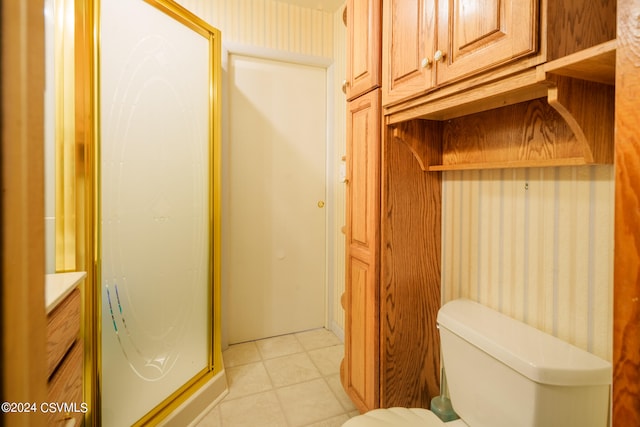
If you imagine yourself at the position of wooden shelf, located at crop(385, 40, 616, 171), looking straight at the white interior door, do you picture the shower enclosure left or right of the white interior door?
left

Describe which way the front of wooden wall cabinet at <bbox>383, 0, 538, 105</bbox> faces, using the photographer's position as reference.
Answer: facing the viewer and to the left of the viewer

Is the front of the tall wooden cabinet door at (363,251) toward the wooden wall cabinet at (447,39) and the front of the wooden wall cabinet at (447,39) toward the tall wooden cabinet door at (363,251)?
no

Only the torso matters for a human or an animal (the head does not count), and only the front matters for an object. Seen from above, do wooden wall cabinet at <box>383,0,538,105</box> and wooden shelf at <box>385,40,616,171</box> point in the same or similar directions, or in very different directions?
same or similar directions

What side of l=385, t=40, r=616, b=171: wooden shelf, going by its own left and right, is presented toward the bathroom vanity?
front

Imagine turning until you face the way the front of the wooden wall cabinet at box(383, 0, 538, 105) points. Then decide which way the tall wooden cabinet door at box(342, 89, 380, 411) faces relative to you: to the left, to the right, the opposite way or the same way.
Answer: the same way

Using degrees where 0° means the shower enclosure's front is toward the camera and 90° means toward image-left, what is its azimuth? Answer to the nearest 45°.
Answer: approximately 315°

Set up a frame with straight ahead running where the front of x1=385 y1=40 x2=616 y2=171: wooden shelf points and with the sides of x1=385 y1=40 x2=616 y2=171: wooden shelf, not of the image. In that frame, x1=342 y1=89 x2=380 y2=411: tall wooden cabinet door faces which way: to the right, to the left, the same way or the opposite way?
the same way

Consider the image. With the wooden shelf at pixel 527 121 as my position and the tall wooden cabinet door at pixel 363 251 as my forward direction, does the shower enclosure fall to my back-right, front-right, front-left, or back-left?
front-left

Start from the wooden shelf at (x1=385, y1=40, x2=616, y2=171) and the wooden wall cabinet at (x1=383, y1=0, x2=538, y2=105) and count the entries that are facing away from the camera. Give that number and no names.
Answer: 0

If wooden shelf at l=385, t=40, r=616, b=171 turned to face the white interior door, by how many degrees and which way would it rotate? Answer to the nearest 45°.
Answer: approximately 90° to its right

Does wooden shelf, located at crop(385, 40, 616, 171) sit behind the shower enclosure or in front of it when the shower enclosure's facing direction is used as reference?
in front
